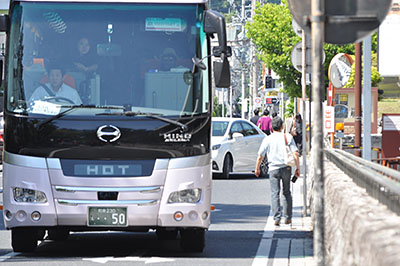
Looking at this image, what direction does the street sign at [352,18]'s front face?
away from the camera

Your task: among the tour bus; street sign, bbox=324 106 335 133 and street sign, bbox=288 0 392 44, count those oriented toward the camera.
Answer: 2

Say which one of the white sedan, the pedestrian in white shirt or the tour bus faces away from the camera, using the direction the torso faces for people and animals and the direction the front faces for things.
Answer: the pedestrian in white shirt

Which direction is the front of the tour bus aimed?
toward the camera

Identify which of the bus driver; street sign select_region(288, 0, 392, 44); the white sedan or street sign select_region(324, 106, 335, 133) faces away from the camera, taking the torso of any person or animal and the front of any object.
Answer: street sign select_region(288, 0, 392, 44)

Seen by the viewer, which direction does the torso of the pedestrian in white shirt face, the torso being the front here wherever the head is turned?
away from the camera

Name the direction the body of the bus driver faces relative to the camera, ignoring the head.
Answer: toward the camera

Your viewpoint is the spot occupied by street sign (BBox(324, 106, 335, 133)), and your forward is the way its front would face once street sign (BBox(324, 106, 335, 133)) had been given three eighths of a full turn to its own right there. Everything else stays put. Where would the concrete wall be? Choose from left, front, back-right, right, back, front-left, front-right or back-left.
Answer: back-left
